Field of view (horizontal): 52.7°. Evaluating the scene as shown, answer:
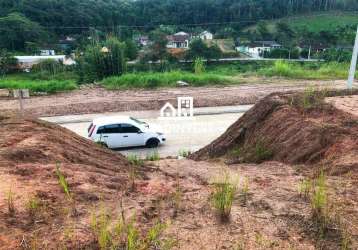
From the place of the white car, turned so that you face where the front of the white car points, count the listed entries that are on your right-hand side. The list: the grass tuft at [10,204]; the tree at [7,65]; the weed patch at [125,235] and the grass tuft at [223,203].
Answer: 3

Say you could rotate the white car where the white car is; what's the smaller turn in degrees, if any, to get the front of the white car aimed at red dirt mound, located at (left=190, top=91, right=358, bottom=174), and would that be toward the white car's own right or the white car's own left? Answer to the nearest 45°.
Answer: approximately 45° to the white car's own right

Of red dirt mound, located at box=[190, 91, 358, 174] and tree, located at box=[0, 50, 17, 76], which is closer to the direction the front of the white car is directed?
the red dirt mound

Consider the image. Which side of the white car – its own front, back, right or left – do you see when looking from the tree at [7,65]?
left

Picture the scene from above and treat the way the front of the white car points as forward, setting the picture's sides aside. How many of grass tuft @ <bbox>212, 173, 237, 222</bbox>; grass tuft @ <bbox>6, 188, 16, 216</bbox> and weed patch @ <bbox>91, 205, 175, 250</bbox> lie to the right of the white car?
3

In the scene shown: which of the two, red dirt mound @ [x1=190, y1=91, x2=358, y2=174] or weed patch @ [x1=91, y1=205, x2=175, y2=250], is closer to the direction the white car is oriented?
the red dirt mound

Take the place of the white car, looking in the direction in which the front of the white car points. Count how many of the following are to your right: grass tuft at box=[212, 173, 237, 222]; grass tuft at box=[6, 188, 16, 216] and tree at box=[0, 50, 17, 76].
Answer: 2

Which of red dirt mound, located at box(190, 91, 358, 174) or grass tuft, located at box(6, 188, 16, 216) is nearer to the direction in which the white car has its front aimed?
the red dirt mound

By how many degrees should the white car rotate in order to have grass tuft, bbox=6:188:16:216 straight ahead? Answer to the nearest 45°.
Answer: approximately 90° to its right

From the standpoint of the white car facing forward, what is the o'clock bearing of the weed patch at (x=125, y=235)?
The weed patch is roughly at 3 o'clock from the white car.

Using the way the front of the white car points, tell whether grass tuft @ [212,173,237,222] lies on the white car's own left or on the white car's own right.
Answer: on the white car's own right

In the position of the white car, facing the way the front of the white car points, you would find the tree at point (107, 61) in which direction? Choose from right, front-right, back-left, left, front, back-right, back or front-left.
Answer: left

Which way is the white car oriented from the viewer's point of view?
to the viewer's right

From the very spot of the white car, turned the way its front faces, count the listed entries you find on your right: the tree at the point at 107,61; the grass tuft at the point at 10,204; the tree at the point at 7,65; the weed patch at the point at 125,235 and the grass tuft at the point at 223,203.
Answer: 3

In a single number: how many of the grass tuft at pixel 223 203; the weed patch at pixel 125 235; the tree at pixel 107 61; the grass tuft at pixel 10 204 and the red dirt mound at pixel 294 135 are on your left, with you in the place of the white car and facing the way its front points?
1
